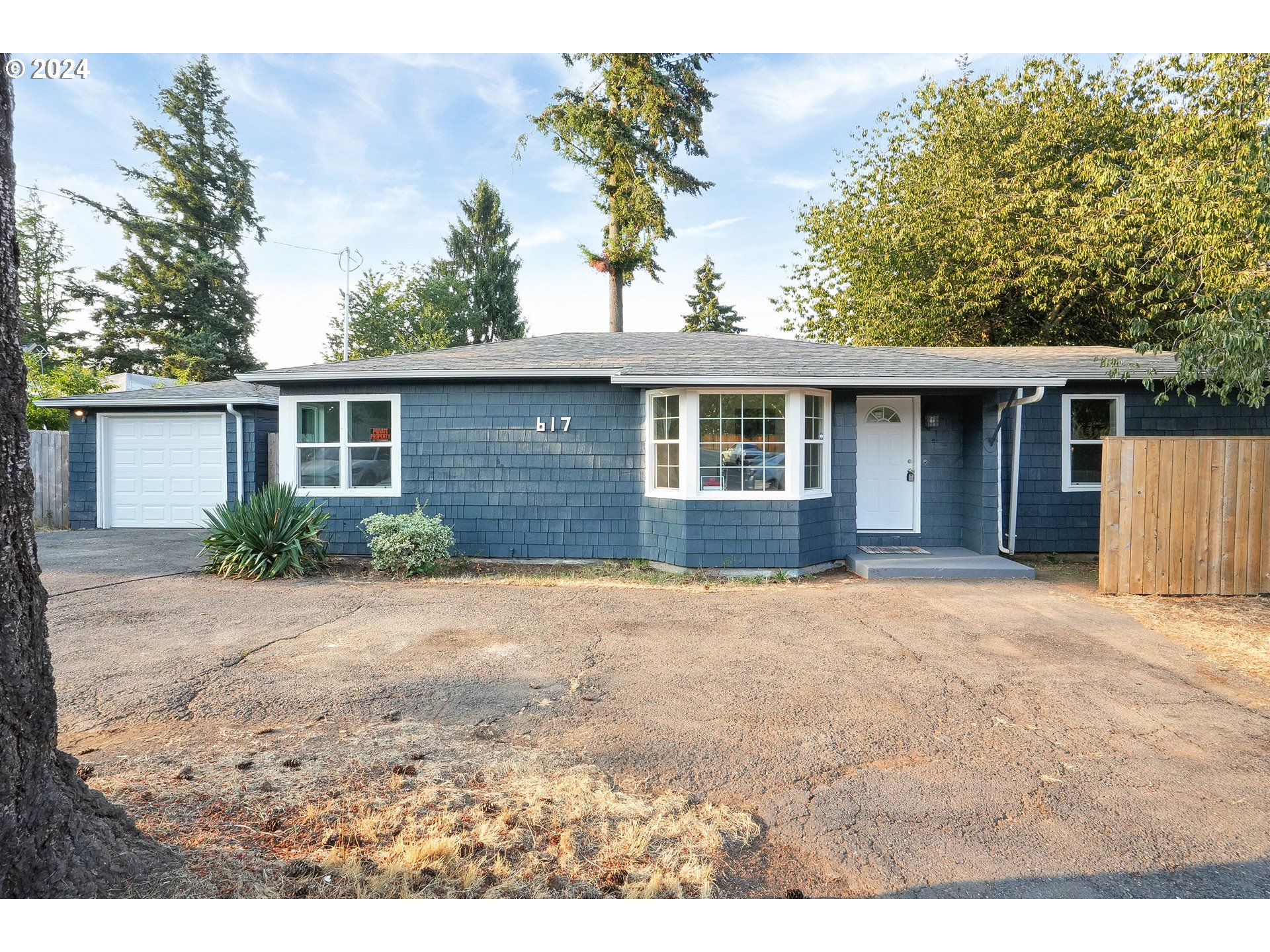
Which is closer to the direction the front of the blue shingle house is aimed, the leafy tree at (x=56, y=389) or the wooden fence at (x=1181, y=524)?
the wooden fence

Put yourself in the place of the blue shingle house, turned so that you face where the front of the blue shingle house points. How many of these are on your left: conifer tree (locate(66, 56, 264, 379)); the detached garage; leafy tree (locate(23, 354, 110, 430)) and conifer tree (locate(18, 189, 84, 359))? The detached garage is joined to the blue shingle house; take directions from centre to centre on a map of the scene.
0

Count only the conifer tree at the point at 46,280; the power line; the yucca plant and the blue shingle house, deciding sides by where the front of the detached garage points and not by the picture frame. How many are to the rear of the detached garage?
2

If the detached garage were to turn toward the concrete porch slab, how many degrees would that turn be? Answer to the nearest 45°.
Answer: approximately 45° to its left

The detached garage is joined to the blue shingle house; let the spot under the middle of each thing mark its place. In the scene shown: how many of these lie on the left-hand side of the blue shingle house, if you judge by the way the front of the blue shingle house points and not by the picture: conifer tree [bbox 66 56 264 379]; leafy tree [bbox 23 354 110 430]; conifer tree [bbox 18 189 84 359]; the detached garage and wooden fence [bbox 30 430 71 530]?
0

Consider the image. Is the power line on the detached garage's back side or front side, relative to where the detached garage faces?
on the back side

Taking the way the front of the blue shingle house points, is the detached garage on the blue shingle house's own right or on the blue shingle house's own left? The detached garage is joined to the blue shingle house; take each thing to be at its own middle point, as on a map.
on the blue shingle house's own right

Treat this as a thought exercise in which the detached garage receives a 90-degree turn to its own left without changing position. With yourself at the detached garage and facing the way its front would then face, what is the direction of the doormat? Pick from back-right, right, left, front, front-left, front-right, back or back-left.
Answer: front-right

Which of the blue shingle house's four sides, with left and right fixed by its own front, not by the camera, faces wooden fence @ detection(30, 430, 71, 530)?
right

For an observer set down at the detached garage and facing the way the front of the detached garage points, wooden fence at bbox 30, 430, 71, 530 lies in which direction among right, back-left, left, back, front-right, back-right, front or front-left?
back-right

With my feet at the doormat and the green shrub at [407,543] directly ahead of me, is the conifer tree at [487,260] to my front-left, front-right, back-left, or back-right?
front-right

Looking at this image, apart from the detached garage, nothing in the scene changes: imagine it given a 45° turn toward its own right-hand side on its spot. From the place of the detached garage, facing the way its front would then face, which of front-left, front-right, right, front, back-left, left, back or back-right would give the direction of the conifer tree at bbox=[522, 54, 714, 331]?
back-left

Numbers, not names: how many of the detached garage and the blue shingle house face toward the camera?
2

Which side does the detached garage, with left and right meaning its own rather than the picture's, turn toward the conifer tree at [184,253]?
back

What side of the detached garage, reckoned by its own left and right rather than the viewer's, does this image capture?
front
